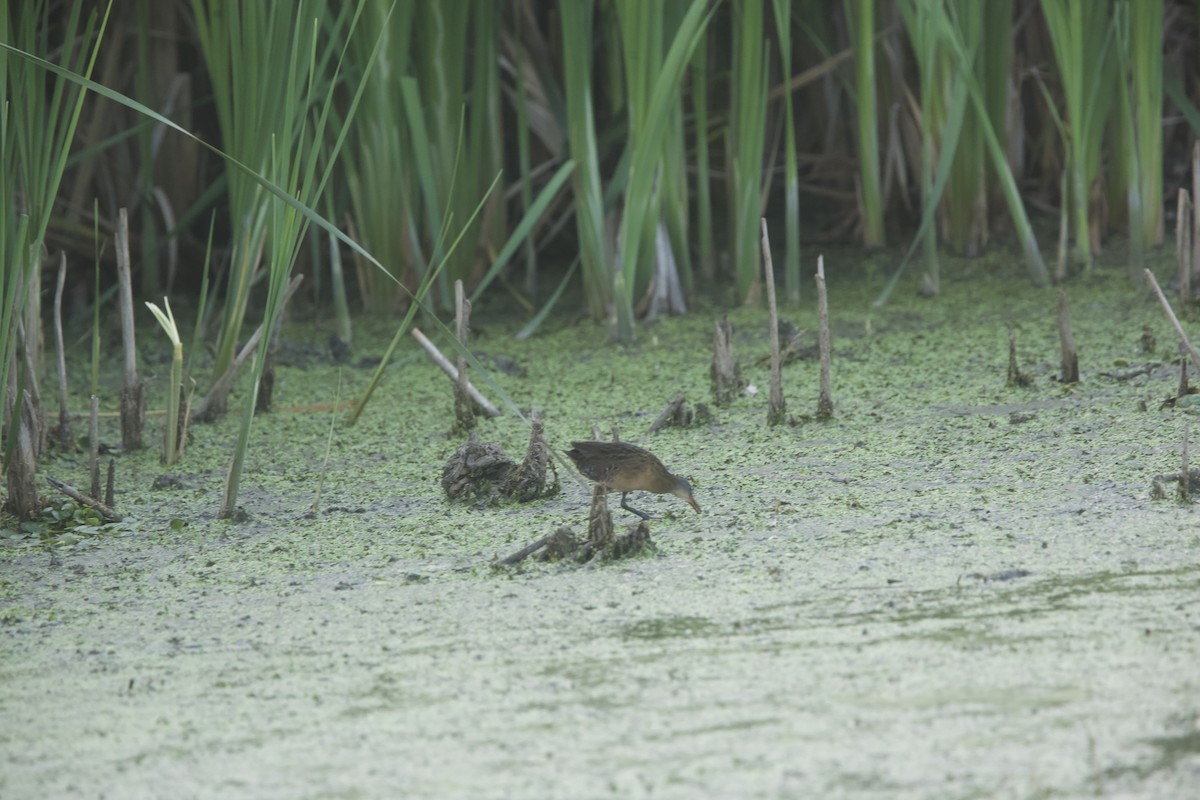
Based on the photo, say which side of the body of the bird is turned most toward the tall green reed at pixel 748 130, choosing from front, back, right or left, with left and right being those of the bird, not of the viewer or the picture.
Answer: left

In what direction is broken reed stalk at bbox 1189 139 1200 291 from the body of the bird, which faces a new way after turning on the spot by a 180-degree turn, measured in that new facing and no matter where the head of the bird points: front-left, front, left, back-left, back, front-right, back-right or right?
back-right

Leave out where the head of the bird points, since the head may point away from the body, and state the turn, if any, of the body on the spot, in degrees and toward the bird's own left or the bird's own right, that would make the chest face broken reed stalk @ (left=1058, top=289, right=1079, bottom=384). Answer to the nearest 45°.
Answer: approximately 45° to the bird's own left

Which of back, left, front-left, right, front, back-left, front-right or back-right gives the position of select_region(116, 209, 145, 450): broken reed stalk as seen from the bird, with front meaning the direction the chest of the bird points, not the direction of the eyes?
back-left

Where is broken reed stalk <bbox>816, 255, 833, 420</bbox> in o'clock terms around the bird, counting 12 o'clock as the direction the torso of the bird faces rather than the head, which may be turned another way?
The broken reed stalk is roughly at 10 o'clock from the bird.

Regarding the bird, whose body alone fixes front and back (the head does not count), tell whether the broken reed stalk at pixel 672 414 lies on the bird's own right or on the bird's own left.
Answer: on the bird's own left

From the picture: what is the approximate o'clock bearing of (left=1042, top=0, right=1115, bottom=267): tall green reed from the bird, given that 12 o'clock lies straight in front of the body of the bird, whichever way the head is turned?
The tall green reed is roughly at 10 o'clock from the bird.

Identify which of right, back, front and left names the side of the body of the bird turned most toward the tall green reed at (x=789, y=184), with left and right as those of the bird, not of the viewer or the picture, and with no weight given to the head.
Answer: left

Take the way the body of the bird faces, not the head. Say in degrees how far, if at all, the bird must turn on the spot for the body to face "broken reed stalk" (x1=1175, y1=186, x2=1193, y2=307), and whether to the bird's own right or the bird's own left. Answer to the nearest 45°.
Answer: approximately 45° to the bird's own left

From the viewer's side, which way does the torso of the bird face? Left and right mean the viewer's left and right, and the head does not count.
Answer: facing to the right of the viewer

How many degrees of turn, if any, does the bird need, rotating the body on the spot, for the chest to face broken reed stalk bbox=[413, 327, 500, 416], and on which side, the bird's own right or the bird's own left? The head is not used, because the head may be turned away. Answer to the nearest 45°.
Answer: approximately 90° to the bird's own left

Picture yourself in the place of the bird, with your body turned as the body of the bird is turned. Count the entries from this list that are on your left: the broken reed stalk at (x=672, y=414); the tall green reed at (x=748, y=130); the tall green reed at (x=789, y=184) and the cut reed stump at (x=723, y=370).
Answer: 4
